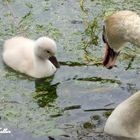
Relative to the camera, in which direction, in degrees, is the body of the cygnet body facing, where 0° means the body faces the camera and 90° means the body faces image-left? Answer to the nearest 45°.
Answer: approximately 315°
